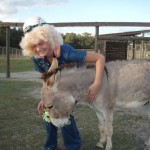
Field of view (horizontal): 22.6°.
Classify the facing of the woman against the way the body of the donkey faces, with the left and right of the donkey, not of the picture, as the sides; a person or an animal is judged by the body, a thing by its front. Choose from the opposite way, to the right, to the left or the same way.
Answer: to the left

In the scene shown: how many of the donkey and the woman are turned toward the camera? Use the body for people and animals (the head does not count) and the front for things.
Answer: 1

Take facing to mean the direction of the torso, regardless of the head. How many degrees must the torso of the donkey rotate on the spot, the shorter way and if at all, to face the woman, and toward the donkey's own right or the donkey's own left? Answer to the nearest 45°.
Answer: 0° — it already faces them

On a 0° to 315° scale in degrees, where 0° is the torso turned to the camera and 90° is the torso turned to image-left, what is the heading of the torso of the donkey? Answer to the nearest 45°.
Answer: approximately 90°
